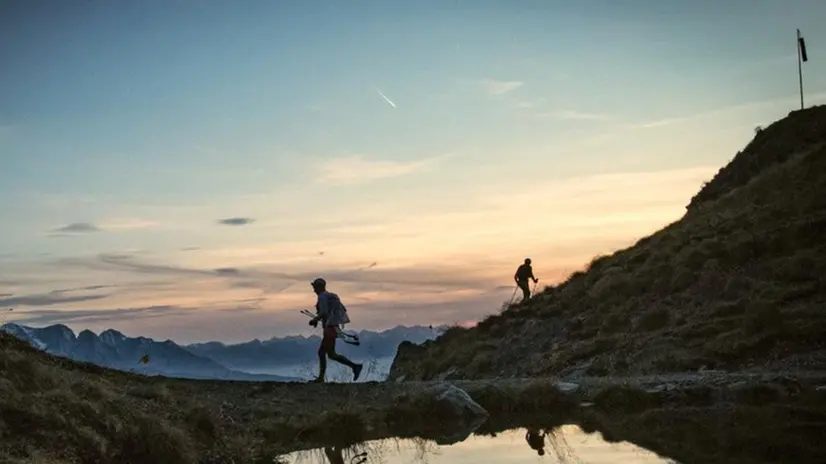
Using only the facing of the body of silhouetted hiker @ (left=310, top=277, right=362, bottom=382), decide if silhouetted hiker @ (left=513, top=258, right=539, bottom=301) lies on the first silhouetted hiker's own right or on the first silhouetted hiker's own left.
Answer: on the first silhouetted hiker's own right

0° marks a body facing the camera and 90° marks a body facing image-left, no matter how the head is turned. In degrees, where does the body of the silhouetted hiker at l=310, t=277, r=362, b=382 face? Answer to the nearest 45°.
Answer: approximately 90°
